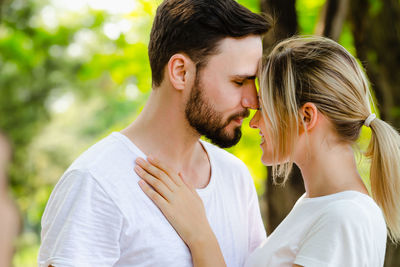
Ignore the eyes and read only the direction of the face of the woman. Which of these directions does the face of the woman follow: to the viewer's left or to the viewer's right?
to the viewer's left

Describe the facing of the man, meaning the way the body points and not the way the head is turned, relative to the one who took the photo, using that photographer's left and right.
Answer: facing the viewer and to the right of the viewer

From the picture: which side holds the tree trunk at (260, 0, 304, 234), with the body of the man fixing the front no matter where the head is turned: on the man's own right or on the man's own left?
on the man's own left

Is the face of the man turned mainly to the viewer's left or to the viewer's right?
to the viewer's right

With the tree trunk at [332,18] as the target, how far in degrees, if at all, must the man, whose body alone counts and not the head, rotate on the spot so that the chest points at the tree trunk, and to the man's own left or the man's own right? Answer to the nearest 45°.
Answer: approximately 90° to the man's own left

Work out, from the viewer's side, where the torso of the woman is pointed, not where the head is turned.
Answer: to the viewer's left

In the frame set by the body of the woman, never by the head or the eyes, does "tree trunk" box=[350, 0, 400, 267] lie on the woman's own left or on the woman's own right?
on the woman's own right

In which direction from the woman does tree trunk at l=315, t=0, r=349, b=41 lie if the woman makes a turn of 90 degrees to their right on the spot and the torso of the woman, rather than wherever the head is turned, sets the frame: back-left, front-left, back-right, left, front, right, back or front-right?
front

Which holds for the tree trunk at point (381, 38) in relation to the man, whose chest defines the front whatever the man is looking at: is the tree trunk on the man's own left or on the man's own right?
on the man's own left
